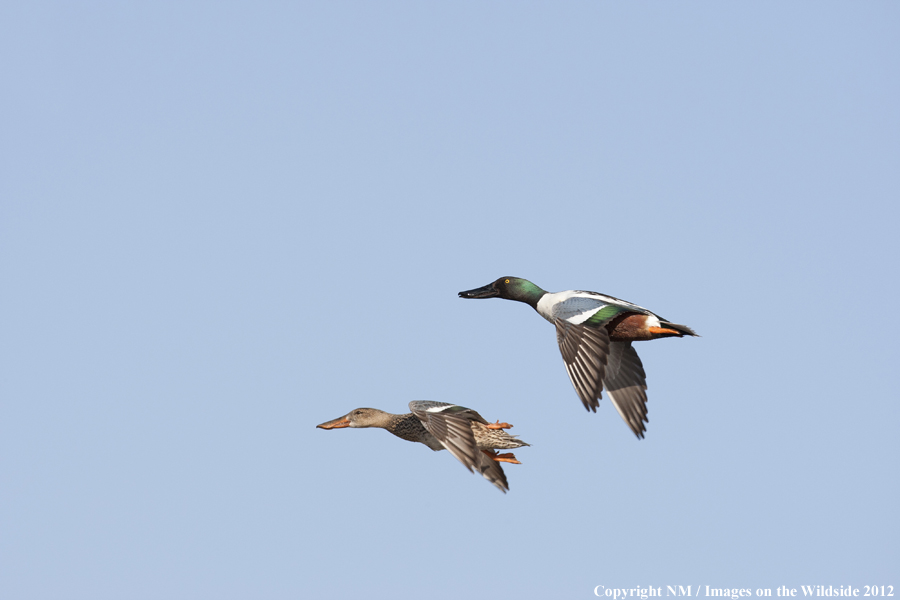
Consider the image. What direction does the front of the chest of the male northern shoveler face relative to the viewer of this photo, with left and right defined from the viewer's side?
facing to the left of the viewer

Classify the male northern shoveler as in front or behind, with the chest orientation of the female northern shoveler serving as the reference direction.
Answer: behind

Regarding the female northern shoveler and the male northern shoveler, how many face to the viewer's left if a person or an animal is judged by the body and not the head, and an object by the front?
2

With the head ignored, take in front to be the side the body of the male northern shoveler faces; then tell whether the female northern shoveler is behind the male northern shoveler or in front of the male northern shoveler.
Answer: in front

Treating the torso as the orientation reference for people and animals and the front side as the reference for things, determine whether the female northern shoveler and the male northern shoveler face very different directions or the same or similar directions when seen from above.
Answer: same or similar directions

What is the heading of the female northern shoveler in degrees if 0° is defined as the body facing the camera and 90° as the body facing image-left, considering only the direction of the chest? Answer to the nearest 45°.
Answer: approximately 90°
